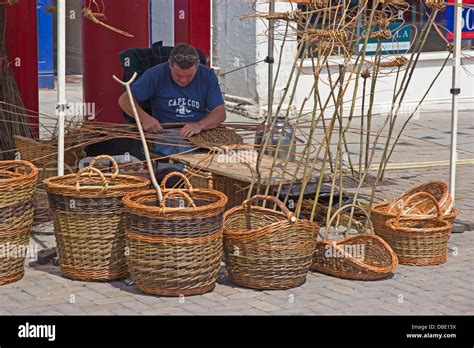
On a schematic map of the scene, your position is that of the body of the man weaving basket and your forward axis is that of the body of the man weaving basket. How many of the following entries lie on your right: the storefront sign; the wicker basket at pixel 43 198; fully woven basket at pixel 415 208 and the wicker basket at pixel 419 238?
1

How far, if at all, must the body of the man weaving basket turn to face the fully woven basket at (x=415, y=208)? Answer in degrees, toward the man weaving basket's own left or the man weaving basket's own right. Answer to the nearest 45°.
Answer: approximately 45° to the man weaving basket's own left

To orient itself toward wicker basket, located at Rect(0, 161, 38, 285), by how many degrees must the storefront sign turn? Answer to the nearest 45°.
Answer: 0° — it already faces it

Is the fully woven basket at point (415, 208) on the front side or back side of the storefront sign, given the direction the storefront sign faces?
on the front side

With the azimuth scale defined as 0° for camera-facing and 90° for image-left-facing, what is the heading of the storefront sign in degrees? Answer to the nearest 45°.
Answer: approximately 0°

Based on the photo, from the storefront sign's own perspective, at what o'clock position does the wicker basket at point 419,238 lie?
The wicker basket is roughly at 12 o'clock from the storefront sign.

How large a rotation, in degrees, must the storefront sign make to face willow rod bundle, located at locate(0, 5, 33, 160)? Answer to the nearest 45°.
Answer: approximately 45° to its right

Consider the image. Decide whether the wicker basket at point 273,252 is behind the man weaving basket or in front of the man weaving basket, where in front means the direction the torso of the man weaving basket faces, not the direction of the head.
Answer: in front

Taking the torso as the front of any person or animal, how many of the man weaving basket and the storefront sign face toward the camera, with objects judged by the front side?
2

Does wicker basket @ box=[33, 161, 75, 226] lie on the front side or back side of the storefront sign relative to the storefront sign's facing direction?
on the front side

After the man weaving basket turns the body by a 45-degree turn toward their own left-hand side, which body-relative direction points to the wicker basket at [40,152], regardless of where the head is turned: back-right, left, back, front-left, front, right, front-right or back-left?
back-right

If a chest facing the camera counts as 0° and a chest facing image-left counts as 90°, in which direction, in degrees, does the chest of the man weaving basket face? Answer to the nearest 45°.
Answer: approximately 0°
